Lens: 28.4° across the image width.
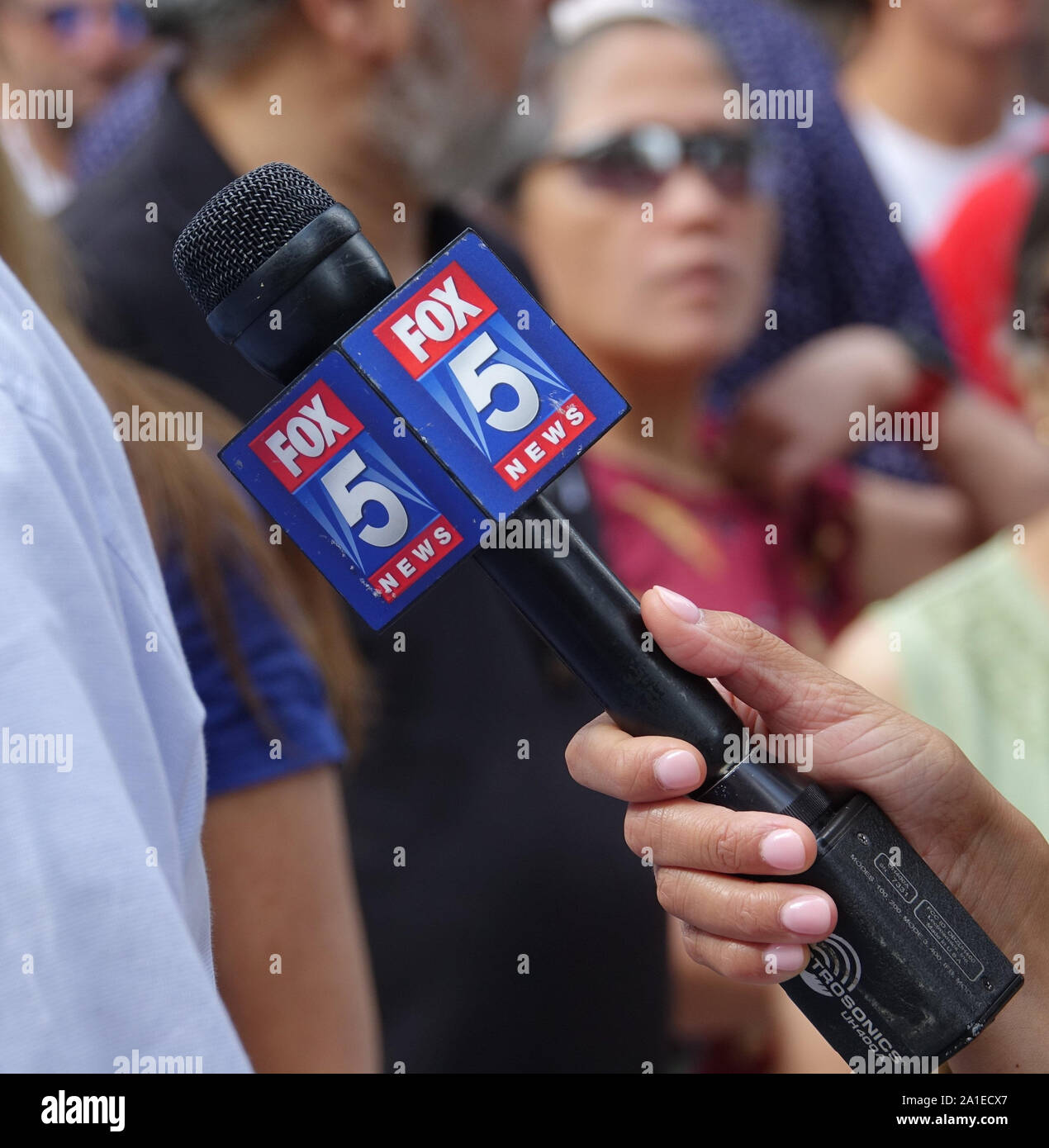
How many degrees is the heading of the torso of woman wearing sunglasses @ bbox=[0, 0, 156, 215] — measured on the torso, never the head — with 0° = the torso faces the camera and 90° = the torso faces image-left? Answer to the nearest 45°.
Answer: approximately 315°

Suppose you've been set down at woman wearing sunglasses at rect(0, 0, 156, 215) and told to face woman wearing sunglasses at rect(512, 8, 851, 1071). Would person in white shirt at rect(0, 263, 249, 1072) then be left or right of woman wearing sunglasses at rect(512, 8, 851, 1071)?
right

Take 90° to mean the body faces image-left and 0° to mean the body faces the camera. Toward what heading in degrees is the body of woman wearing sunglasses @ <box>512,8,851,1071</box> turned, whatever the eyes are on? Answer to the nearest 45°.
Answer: approximately 315°

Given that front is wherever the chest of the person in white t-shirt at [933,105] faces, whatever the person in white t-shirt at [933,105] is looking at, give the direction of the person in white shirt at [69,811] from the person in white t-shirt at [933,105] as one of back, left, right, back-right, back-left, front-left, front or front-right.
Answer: front-right

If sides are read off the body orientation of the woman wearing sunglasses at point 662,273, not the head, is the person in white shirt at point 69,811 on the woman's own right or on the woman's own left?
on the woman's own right

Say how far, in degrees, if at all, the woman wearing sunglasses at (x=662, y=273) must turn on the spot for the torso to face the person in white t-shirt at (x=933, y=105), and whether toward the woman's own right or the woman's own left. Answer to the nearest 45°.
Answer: approximately 90° to the woman's own left

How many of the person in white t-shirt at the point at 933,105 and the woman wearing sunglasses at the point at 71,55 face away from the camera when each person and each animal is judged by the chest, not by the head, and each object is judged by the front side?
0

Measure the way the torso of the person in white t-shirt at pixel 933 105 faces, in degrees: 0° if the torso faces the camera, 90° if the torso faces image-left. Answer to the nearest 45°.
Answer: approximately 315°

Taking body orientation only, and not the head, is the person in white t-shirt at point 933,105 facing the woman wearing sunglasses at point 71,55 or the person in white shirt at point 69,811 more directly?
the person in white shirt
